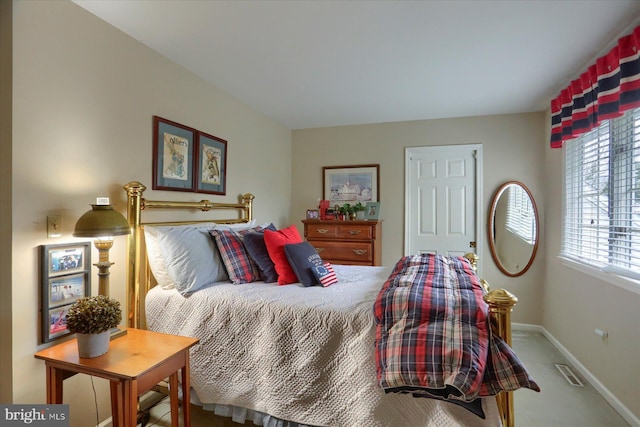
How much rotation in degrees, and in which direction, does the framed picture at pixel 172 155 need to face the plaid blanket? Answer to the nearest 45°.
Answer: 0° — it already faces it

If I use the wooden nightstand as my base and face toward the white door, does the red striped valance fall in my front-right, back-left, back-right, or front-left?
front-right

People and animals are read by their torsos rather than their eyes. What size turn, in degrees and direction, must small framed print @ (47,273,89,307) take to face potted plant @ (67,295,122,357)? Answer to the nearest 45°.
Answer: approximately 45° to its right

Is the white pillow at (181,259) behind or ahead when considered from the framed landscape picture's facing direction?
ahead

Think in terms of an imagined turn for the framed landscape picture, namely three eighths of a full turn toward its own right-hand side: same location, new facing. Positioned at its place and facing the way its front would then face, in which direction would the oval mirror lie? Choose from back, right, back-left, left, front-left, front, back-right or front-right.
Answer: back-right

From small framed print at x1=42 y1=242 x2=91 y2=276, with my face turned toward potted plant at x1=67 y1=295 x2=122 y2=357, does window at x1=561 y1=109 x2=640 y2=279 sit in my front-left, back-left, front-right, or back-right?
front-left

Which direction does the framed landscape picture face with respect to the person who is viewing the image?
facing the viewer

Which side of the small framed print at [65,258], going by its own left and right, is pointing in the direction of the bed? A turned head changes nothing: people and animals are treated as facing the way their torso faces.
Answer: front

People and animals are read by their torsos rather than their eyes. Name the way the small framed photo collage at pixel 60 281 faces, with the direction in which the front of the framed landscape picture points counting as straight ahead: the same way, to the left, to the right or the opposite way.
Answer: to the left

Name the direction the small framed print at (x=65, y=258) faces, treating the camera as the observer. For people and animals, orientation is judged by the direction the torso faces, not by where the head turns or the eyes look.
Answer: facing the viewer and to the right of the viewer
